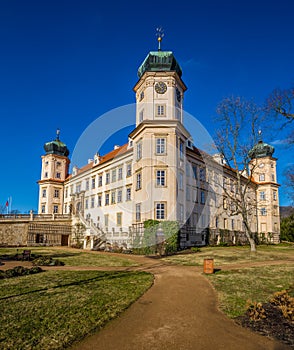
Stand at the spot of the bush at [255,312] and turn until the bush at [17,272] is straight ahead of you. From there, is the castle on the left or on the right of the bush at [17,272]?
right

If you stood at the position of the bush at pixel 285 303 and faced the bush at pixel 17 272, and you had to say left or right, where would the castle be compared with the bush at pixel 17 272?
right
